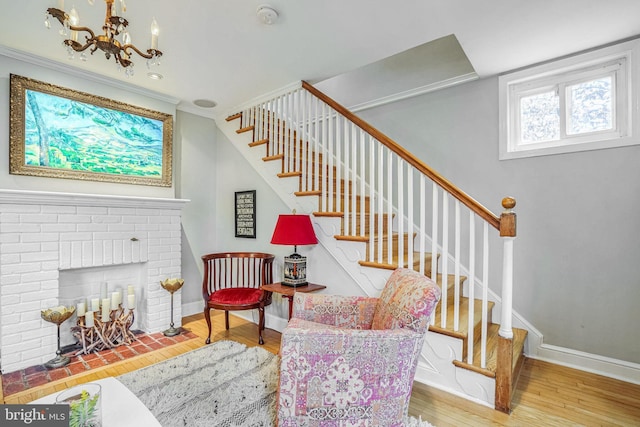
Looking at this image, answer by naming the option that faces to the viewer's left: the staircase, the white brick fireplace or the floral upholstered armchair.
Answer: the floral upholstered armchair

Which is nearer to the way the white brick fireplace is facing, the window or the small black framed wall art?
the window

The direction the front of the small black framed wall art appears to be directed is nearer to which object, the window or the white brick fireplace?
the white brick fireplace

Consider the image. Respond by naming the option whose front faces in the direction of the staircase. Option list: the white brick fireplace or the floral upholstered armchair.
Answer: the white brick fireplace

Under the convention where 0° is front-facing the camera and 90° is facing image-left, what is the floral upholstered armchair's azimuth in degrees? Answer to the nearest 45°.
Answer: approximately 90°

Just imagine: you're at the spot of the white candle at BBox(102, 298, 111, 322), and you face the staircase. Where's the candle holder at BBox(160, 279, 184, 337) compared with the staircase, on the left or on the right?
left

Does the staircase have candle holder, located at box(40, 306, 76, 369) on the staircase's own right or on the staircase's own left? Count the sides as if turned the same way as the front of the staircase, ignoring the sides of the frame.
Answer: on the staircase's own right

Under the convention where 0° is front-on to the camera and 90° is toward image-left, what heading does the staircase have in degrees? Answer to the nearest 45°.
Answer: approximately 315°

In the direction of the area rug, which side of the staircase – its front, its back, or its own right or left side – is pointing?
right
